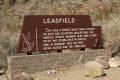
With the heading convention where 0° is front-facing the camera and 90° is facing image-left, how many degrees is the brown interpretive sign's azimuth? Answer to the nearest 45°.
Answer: approximately 0°

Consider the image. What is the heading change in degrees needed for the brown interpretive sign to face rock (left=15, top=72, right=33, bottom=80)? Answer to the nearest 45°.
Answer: approximately 45° to its right

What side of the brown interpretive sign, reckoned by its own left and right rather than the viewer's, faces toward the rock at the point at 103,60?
left

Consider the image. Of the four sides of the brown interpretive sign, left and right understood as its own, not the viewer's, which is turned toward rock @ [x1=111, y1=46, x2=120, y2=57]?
left

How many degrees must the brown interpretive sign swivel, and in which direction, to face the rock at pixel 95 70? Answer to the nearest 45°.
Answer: approximately 45° to its left

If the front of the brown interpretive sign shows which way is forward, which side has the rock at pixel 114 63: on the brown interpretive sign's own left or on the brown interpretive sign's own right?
on the brown interpretive sign's own left
